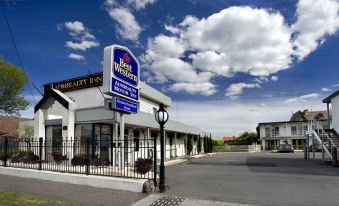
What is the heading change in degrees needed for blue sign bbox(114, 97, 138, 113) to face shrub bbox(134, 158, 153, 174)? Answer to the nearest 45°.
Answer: approximately 45° to its right

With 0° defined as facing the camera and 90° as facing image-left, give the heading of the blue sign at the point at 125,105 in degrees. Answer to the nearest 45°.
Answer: approximately 315°

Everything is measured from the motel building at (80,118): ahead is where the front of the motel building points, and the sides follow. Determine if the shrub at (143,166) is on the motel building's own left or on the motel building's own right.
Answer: on the motel building's own left

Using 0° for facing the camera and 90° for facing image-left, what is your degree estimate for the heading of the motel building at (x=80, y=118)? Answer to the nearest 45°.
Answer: approximately 45°

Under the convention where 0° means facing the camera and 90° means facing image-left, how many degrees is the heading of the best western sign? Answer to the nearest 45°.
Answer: approximately 315°
